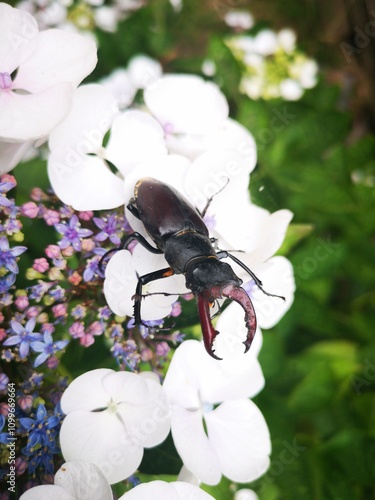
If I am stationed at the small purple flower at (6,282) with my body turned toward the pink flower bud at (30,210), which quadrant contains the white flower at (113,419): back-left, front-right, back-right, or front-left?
back-right

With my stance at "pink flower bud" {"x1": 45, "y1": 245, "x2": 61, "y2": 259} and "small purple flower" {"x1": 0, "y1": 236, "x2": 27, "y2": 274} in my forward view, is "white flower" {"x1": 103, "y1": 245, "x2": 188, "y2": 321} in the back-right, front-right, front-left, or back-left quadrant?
back-left

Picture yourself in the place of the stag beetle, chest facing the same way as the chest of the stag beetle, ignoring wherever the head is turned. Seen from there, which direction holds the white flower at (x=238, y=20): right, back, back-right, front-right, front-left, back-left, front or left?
back-left

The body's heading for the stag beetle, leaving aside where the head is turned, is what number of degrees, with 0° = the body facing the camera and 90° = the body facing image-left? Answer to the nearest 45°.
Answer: approximately 315°
